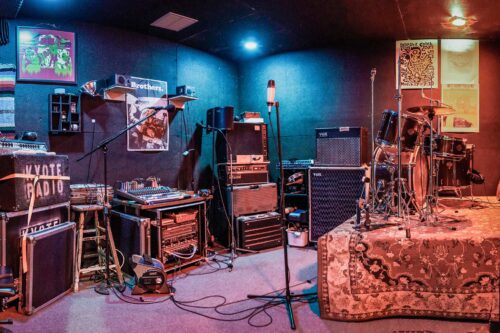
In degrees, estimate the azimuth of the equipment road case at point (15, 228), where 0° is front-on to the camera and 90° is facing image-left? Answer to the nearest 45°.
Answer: approximately 315°

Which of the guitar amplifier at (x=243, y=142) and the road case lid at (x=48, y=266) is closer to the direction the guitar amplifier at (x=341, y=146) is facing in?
the road case lid

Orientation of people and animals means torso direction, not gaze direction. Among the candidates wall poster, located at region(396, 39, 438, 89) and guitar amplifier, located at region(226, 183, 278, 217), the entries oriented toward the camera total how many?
2

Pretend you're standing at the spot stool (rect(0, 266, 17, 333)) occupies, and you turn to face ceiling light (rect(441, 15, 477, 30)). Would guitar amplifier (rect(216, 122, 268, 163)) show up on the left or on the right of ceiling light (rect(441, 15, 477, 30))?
left

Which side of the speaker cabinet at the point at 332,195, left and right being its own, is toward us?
front

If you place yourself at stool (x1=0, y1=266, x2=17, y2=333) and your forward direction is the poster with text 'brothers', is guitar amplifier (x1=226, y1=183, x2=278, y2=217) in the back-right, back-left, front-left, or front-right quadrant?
front-right

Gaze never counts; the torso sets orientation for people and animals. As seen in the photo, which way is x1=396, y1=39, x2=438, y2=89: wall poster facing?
toward the camera

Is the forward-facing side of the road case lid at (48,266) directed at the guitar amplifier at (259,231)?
no

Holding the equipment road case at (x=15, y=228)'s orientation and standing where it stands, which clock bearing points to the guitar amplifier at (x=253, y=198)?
The guitar amplifier is roughly at 10 o'clock from the equipment road case.

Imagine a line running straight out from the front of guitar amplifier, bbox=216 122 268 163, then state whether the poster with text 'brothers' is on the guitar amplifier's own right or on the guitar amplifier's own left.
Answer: on the guitar amplifier's own right

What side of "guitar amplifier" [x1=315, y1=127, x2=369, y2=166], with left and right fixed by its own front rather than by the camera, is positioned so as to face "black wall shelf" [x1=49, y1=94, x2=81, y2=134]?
right

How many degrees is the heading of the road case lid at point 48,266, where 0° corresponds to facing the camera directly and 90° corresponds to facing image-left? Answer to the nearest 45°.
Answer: approximately 315°

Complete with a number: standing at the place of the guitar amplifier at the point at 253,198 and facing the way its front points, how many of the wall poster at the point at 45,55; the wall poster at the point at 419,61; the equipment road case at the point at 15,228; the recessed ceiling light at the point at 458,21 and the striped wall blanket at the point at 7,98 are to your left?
2

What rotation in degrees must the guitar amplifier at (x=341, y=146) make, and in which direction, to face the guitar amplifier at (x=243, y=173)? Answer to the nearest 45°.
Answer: approximately 90° to its right

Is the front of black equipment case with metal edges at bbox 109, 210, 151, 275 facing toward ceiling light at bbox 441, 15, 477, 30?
no

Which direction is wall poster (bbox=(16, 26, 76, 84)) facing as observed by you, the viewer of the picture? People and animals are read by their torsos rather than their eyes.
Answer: facing the viewer and to the right of the viewer

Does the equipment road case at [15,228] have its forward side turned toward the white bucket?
no

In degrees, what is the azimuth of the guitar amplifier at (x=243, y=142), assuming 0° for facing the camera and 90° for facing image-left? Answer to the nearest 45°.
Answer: approximately 0°
